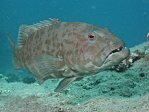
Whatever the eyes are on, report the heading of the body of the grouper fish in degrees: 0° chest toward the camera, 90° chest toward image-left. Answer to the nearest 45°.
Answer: approximately 315°
